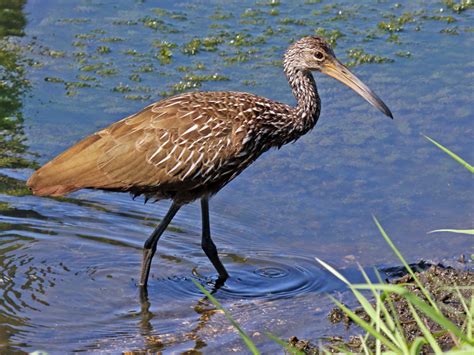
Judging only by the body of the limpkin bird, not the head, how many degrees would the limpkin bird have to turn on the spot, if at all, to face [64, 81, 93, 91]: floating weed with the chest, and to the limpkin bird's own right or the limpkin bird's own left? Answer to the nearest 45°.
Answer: approximately 90° to the limpkin bird's own left

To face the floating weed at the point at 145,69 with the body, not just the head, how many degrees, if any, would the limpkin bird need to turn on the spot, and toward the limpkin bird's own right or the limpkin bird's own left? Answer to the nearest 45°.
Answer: approximately 90° to the limpkin bird's own left

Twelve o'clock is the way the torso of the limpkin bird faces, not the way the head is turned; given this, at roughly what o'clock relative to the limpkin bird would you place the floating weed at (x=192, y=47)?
The floating weed is roughly at 9 o'clock from the limpkin bird.

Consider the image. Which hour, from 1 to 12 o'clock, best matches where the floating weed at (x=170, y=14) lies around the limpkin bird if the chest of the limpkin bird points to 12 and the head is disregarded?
The floating weed is roughly at 9 o'clock from the limpkin bird.

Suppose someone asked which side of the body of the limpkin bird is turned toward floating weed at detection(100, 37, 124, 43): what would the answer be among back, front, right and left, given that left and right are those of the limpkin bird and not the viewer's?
left

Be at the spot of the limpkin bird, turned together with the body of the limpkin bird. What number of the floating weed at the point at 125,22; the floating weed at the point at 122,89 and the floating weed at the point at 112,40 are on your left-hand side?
3

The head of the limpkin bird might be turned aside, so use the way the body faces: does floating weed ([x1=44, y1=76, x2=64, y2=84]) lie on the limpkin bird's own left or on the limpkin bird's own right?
on the limpkin bird's own left

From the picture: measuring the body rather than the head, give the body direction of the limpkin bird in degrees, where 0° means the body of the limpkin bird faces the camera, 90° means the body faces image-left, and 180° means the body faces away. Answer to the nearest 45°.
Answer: approximately 270°

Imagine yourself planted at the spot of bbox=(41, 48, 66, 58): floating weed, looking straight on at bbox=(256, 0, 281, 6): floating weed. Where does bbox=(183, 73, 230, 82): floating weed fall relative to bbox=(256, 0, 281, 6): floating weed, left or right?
right

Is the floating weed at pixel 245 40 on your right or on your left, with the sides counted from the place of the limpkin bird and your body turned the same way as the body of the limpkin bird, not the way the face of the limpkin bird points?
on your left
